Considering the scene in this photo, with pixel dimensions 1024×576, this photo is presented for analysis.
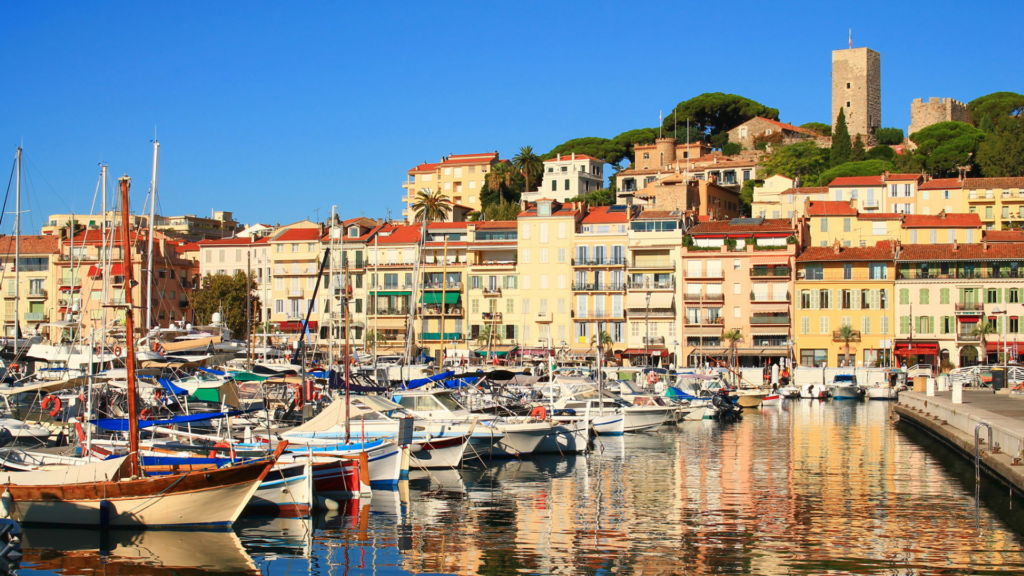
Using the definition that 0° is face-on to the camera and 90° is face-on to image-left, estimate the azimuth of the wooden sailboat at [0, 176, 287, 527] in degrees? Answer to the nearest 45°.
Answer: approximately 270°
